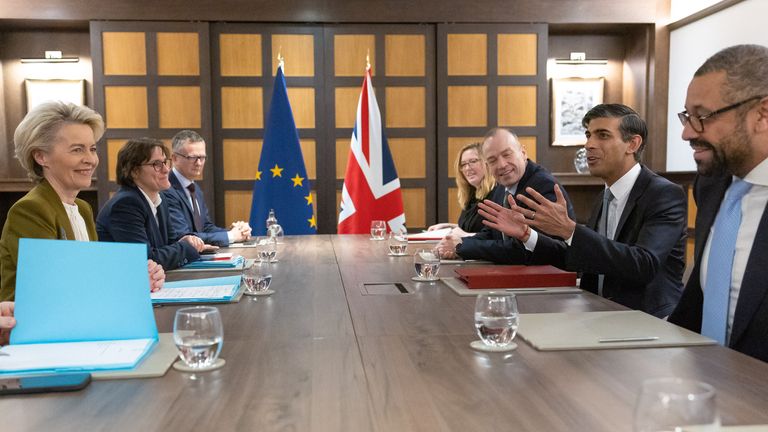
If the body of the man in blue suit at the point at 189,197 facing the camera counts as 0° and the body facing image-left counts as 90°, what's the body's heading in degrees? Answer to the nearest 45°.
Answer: approximately 315°

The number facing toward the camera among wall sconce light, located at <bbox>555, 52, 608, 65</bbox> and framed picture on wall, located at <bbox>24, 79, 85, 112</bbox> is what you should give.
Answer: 2

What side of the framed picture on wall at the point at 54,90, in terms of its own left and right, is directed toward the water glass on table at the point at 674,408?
front

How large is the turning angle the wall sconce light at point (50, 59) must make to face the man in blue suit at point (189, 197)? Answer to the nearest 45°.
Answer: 0° — it already faces them

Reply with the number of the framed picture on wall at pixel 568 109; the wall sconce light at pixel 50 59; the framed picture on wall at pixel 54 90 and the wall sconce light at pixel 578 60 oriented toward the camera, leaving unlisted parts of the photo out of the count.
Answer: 4

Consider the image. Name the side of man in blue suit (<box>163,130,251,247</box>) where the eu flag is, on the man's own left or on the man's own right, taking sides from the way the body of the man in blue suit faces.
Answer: on the man's own left

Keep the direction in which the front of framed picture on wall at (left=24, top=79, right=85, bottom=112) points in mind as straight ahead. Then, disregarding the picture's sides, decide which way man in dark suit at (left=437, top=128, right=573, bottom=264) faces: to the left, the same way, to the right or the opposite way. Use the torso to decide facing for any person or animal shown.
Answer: to the right

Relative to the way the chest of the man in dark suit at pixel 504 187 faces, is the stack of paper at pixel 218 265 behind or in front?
in front

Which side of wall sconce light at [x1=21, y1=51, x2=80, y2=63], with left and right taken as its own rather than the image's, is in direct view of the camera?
front

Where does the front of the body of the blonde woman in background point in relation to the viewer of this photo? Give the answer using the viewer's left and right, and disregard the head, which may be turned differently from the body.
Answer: facing the viewer and to the left of the viewer

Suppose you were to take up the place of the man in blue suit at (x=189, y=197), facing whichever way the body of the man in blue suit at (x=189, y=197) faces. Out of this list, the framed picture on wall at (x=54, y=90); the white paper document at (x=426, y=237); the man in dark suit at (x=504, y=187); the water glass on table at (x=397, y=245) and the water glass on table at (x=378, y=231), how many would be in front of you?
4

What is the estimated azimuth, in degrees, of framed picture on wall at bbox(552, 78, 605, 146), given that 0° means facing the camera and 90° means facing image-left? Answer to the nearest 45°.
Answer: approximately 0°

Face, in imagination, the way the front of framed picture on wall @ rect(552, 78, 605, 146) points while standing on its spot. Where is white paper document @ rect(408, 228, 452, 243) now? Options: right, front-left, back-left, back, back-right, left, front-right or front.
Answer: front

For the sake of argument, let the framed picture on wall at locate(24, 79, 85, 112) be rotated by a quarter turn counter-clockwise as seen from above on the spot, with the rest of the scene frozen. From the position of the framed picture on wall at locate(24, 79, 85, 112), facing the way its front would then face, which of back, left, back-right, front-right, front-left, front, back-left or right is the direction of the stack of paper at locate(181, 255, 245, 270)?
right

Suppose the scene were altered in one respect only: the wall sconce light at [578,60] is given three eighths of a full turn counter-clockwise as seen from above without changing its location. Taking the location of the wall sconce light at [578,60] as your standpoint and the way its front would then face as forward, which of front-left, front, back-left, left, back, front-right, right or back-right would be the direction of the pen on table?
back-right

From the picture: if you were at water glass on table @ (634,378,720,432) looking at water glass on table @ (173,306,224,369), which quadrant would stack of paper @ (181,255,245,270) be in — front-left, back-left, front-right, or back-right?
front-right

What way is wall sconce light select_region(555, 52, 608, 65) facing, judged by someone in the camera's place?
facing the viewer
